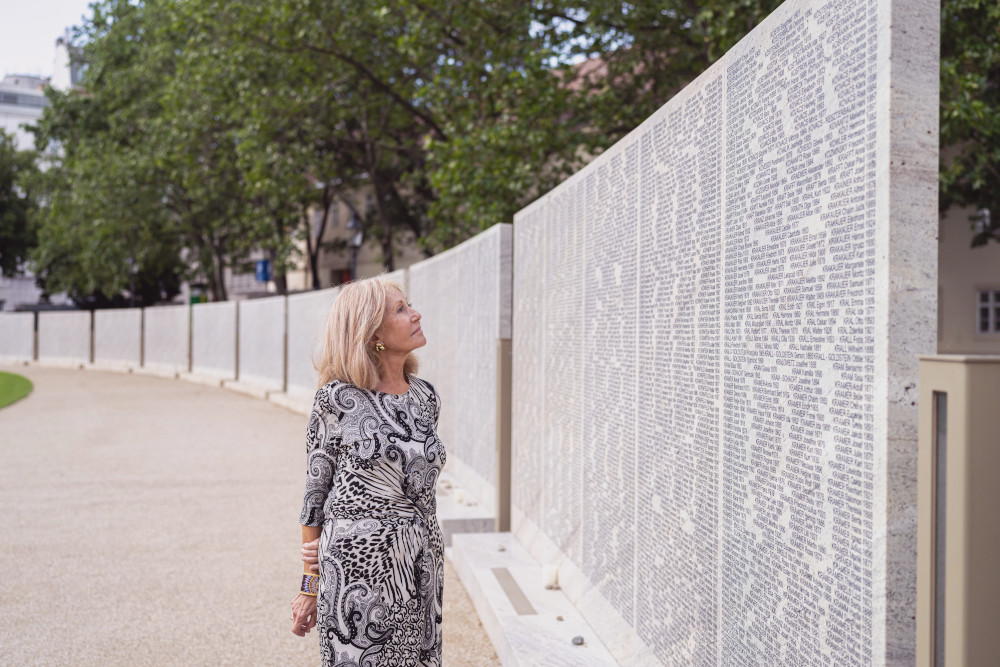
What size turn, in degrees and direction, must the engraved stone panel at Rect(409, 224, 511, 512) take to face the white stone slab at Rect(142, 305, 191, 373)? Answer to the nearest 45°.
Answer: approximately 90° to its right

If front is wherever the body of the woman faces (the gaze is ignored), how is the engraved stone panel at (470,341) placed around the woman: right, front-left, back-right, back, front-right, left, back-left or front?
back-left

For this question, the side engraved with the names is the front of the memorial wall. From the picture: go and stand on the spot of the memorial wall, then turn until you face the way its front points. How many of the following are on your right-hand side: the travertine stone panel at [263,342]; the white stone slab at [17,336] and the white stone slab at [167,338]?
3

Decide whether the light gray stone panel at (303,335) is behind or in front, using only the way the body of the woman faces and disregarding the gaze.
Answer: behind

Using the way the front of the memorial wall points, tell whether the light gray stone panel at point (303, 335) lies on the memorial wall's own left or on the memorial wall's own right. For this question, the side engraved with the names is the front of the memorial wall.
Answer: on the memorial wall's own right

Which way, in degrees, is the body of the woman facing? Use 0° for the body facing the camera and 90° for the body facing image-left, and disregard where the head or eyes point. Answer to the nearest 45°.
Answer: approximately 315°

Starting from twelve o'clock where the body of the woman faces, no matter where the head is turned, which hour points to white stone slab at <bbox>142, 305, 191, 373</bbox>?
The white stone slab is roughly at 7 o'clock from the woman.

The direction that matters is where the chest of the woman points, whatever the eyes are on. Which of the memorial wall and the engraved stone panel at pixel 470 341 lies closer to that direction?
the memorial wall

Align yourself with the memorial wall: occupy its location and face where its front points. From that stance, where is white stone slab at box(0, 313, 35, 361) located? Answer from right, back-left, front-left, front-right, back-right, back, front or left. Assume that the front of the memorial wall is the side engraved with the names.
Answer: right

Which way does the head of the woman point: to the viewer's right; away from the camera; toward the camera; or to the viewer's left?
to the viewer's right

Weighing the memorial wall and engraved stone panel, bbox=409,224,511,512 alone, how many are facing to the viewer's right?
0

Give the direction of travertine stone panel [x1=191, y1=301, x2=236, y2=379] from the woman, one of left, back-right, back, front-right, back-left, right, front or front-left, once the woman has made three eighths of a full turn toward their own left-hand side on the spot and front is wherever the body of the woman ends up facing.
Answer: front

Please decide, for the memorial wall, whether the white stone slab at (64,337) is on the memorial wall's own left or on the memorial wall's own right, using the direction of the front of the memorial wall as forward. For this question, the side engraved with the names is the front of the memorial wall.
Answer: on the memorial wall's own right

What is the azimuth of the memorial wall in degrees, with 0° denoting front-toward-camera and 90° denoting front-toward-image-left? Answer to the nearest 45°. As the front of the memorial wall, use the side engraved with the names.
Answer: approximately 45°

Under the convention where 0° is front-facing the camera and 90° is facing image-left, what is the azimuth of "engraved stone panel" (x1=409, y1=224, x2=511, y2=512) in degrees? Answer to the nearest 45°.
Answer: approximately 45°
